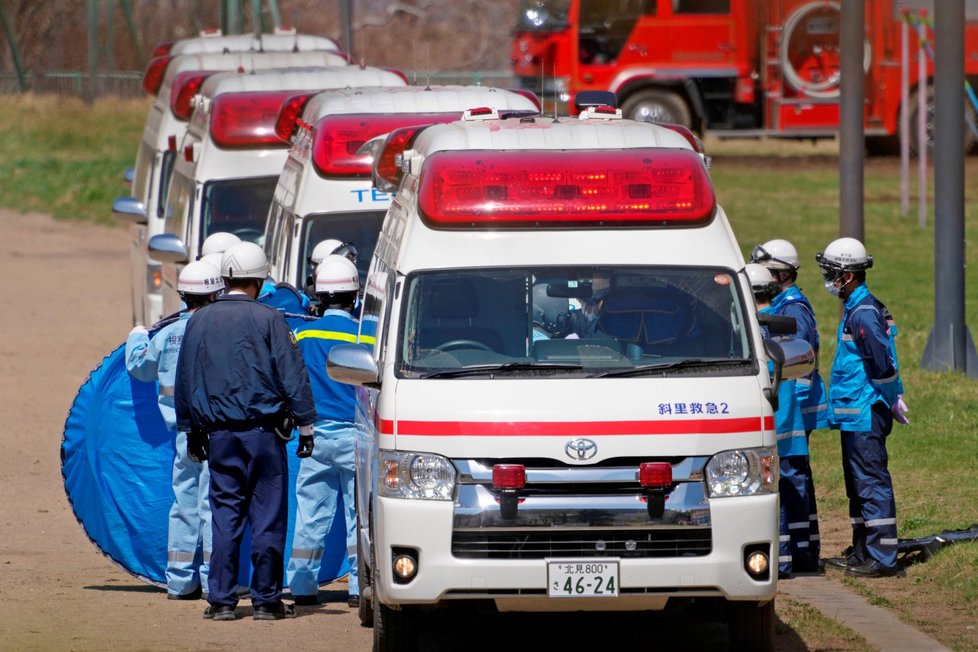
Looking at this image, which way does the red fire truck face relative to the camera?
to the viewer's left

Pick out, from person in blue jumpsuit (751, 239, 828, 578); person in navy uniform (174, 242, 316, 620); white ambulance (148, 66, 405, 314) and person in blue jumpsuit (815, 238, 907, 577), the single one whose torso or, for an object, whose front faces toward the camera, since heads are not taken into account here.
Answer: the white ambulance

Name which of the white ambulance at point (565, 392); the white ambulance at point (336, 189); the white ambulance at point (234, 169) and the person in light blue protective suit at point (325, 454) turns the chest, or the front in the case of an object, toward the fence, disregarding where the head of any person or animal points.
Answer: the person in light blue protective suit

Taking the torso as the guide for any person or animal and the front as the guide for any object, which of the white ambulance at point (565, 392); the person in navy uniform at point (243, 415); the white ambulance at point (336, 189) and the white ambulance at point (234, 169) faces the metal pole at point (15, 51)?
the person in navy uniform

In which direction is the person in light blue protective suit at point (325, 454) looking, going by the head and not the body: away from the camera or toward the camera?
away from the camera

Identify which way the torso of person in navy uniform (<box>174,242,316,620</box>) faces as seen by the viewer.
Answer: away from the camera

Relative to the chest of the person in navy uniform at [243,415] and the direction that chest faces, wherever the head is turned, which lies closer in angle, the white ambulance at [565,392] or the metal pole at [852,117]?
the metal pole

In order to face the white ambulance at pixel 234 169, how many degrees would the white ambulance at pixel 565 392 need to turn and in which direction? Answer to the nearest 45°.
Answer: approximately 180°

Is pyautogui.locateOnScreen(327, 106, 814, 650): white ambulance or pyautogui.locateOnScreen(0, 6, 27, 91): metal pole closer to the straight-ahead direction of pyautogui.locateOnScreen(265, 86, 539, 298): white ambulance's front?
the white ambulance
